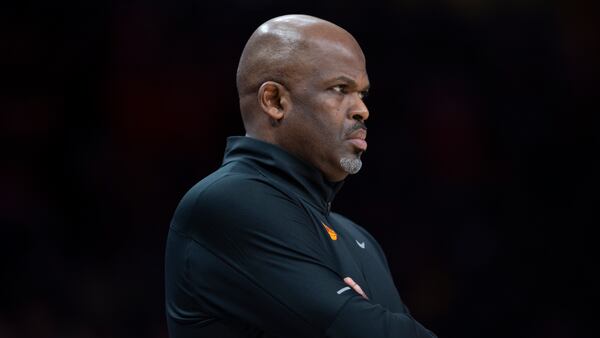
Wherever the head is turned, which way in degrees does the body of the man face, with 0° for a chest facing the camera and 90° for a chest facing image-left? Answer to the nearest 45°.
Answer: approximately 315°
